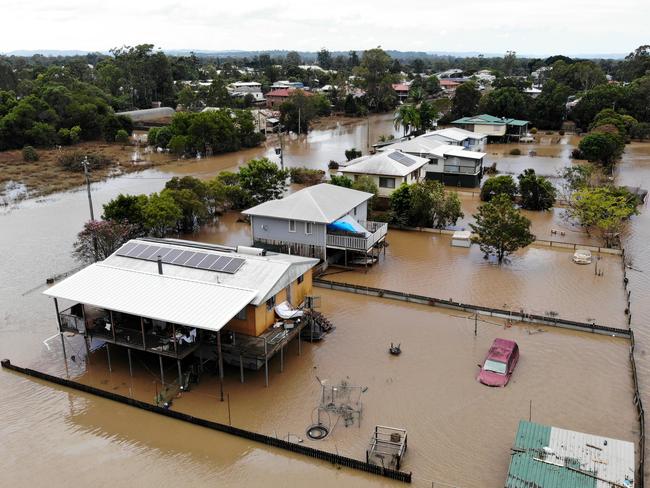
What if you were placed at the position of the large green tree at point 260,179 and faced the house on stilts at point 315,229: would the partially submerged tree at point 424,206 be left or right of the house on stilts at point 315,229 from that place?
left

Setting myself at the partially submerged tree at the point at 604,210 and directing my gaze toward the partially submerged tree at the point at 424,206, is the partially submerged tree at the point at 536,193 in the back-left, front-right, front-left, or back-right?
front-right

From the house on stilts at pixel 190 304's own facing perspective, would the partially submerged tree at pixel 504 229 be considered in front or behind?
behind

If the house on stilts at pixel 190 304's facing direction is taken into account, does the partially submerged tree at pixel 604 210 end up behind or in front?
behind

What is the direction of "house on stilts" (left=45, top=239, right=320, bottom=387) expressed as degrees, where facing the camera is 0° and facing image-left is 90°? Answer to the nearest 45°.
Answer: approximately 45°

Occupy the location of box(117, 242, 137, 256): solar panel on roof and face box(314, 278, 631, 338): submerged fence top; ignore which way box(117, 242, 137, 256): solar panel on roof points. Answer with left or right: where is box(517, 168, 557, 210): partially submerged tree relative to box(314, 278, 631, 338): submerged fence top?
left

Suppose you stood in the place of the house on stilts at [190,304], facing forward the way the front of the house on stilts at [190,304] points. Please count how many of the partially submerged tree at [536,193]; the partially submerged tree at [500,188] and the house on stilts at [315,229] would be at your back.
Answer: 3

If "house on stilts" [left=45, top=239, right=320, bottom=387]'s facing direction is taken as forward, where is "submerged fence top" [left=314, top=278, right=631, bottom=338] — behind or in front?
behind

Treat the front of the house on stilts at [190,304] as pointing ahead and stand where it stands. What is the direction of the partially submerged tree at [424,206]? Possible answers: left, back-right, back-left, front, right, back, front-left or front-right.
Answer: back

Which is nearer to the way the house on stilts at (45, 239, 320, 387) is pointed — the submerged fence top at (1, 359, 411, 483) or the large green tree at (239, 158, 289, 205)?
the submerged fence top

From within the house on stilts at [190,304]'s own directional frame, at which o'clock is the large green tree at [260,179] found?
The large green tree is roughly at 5 o'clock from the house on stilts.

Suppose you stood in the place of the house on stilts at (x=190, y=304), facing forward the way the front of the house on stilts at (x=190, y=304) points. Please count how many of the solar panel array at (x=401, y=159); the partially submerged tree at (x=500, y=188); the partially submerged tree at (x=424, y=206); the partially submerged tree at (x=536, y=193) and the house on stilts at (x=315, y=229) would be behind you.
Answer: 5

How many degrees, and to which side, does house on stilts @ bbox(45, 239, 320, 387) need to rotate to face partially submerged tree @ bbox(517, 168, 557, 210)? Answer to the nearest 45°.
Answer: approximately 180°

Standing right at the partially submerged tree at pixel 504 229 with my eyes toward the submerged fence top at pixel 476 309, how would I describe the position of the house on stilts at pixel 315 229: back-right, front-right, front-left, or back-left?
front-right

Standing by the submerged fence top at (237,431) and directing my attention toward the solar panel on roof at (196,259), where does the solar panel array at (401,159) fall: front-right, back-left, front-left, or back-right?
front-right
